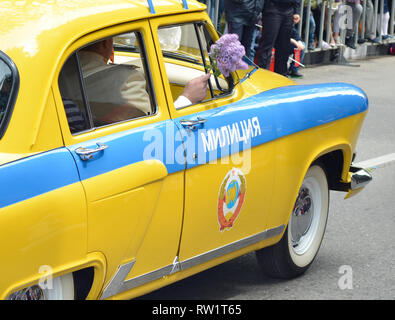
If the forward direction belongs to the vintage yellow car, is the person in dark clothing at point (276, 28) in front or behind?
in front

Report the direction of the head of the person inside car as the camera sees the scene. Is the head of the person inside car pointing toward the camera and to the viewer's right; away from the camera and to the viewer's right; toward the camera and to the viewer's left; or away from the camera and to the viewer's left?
away from the camera and to the viewer's right

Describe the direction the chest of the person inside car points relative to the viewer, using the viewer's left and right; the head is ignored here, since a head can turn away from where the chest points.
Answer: facing away from the viewer and to the right of the viewer

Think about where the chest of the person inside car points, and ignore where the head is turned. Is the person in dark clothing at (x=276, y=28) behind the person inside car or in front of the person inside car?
in front

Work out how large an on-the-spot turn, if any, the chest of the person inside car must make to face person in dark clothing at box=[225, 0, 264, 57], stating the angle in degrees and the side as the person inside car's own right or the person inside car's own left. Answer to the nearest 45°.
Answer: approximately 45° to the person inside car's own left

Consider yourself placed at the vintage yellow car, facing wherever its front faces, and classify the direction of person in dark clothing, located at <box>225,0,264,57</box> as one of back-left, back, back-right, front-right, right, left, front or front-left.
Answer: front-left

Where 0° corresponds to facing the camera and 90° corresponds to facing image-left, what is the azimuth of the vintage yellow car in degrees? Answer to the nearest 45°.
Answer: approximately 225°

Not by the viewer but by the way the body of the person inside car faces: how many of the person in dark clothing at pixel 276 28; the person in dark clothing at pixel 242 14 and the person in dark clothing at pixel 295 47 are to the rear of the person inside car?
0

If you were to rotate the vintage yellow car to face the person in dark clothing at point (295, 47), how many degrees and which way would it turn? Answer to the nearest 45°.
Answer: approximately 45° to its left
